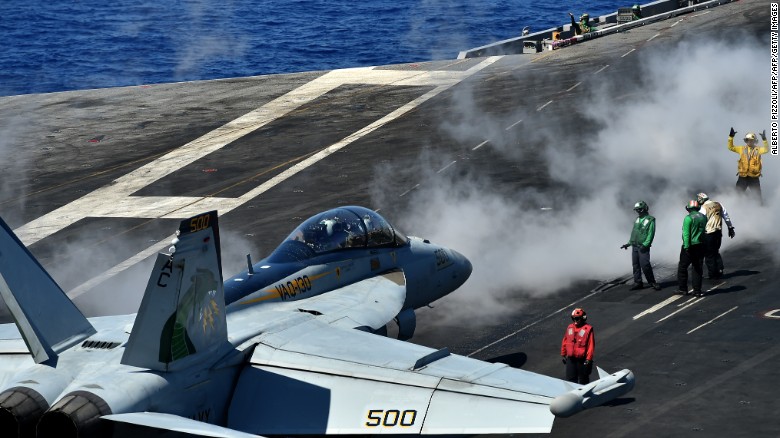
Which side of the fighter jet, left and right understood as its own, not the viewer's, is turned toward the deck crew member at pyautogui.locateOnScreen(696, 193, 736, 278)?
front

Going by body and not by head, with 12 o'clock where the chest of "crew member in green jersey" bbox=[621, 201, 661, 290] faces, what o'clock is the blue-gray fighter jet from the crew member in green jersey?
The blue-gray fighter jet is roughly at 12 o'clock from the crew member in green jersey.

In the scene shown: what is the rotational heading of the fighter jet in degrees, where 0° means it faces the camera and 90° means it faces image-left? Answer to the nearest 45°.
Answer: approximately 225°

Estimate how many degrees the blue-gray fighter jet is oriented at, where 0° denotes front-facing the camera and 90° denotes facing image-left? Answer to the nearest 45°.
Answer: approximately 225°

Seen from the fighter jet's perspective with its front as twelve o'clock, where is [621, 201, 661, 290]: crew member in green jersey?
The crew member in green jersey is roughly at 12 o'clock from the fighter jet.

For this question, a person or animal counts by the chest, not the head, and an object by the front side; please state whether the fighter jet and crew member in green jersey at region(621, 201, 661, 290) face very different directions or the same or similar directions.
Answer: very different directions

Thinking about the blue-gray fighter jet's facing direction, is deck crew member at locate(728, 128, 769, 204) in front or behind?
in front

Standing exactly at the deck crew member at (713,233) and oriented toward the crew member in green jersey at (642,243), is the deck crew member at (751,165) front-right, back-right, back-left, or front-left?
back-right

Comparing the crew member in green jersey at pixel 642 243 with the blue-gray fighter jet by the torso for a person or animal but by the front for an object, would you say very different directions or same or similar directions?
very different directions

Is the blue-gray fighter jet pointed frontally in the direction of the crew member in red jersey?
no

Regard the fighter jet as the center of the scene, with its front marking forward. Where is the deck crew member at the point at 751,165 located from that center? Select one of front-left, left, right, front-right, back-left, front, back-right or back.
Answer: front

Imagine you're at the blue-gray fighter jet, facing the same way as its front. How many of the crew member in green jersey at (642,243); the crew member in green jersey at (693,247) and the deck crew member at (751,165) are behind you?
0

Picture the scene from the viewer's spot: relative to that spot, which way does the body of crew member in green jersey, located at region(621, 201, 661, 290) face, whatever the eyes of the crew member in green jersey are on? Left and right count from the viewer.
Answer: facing the viewer and to the left of the viewer

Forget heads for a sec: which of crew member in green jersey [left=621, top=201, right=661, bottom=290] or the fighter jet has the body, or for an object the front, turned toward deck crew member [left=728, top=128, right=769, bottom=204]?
the fighter jet

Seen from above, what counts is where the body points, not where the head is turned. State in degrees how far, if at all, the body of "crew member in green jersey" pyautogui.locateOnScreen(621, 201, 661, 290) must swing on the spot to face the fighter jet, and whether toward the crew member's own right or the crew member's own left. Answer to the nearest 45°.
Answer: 0° — they already face it

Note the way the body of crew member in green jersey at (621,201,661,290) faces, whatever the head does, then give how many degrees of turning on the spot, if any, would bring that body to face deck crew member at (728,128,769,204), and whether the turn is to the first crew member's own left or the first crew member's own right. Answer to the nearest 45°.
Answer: approximately 180°
